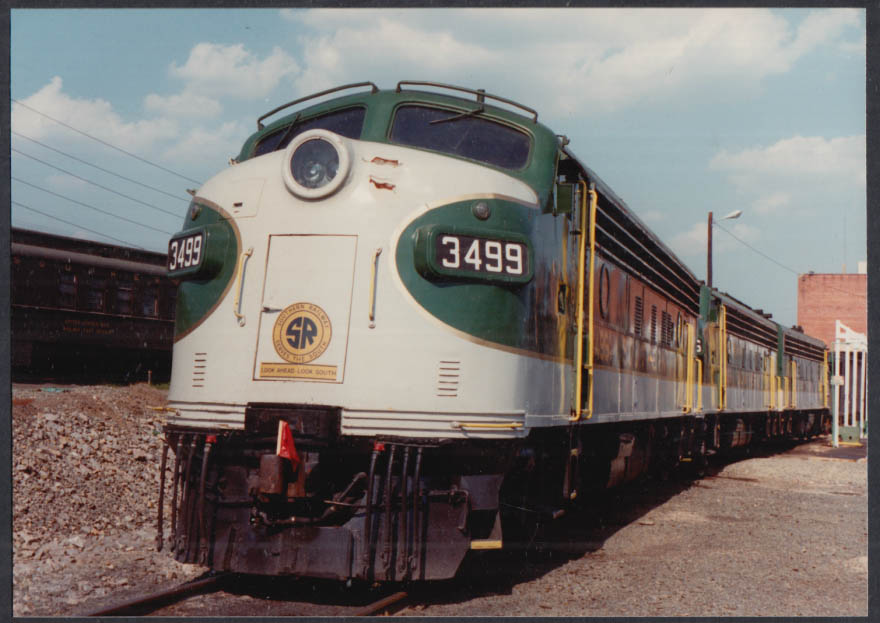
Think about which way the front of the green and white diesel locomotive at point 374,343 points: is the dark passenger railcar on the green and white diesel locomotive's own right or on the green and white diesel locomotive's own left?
on the green and white diesel locomotive's own right

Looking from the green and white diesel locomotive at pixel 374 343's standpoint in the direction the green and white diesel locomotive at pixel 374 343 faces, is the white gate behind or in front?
behind

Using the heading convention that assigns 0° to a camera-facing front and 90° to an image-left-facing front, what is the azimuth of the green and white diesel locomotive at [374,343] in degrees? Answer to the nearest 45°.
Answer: approximately 45°
